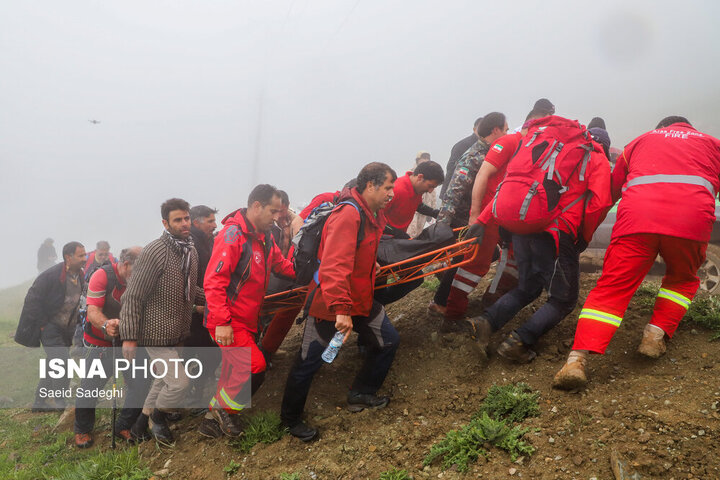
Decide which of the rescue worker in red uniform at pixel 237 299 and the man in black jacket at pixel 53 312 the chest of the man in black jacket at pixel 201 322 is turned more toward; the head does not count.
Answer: the rescue worker in red uniform

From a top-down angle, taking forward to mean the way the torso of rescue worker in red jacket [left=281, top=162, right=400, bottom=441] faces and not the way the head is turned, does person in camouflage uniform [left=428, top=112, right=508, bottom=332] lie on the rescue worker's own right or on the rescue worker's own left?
on the rescue worker's own left

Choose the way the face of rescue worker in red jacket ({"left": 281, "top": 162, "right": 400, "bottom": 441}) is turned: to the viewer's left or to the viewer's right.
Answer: to the viewer's right
